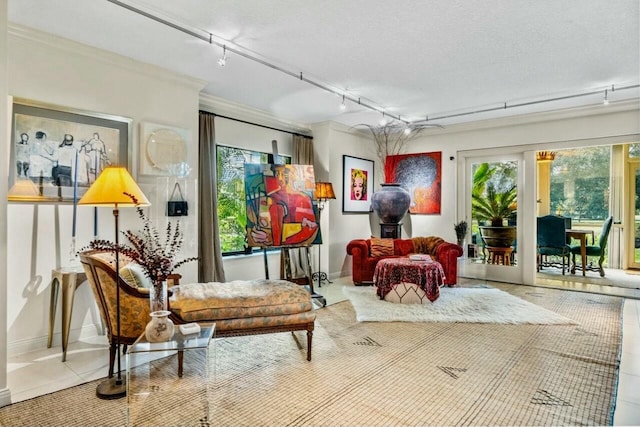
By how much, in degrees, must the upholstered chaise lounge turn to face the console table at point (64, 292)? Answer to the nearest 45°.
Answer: approximately 135° to its left

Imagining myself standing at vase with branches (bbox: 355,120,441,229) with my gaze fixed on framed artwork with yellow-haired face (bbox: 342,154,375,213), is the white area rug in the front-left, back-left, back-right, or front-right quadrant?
back-left

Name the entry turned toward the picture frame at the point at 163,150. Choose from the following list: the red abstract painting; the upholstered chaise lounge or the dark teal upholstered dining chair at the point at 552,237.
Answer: the red abstract painting

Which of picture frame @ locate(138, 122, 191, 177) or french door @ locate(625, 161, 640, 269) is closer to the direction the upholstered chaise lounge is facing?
the french door

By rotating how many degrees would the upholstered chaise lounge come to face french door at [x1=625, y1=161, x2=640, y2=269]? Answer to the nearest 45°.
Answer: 0° — it already faces it

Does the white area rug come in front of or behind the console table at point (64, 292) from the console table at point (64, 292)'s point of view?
in front

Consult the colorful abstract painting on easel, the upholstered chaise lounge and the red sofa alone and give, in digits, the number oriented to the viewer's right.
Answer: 1

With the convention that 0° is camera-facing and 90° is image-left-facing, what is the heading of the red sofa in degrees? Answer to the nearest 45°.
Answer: approximately 0°

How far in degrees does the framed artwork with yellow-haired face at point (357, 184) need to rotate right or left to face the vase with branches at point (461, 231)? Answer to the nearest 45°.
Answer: approximately 45° to its left

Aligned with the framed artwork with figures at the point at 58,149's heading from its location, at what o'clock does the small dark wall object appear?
The small dark wall object is roughly at 10 o'clock from the framed artwork with figures.

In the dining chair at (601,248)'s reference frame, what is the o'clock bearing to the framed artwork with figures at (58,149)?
The framed artwork with figures is roughly at 10 o'clock from the dining chair.

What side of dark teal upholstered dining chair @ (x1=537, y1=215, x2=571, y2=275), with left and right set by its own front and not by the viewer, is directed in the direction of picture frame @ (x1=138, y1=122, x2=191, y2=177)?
back

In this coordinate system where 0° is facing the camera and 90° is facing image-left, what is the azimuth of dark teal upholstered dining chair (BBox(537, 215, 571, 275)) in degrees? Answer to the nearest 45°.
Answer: approximately 225°
